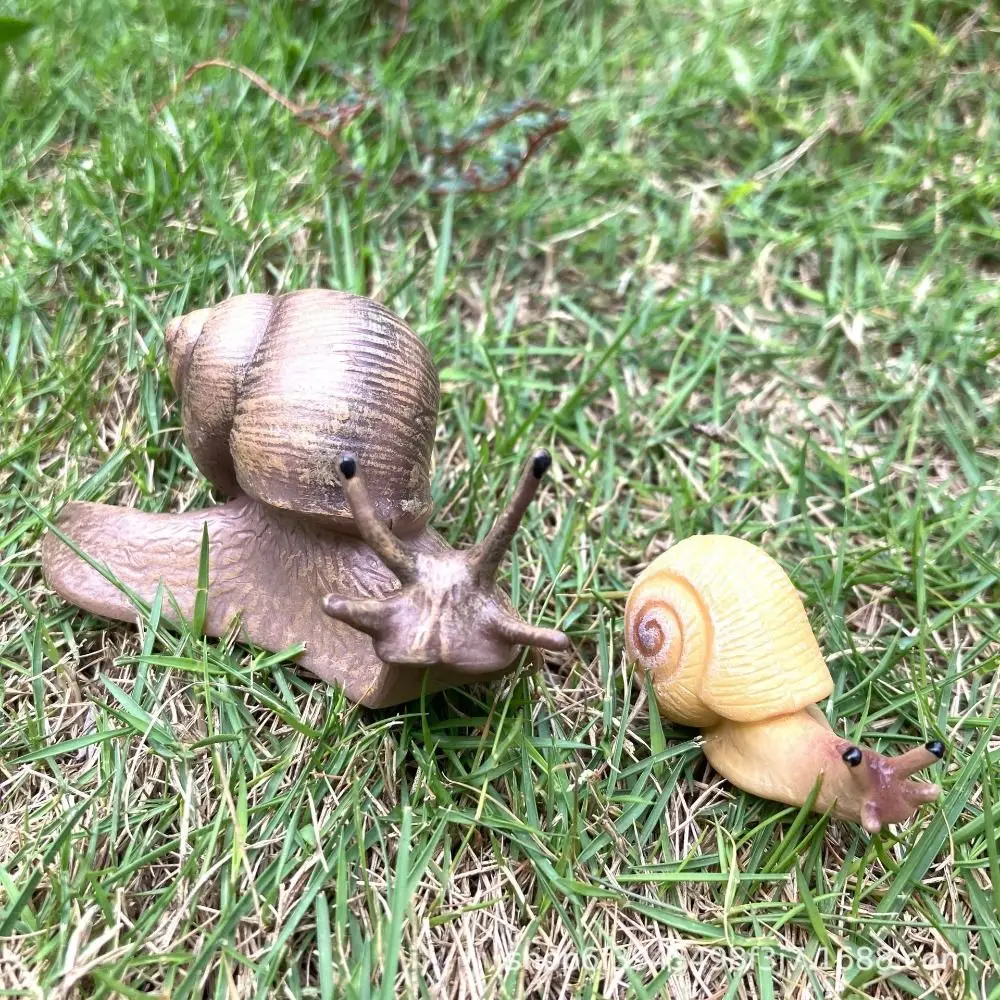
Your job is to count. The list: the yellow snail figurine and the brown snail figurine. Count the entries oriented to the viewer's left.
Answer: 0

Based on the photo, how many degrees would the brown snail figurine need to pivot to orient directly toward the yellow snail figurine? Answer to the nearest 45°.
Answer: approximately 45° to its left

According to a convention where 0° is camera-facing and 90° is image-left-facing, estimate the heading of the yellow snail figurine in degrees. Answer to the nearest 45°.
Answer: approximately 315°

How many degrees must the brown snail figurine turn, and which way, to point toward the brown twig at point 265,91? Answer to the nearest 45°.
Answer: approximately 135° to its left

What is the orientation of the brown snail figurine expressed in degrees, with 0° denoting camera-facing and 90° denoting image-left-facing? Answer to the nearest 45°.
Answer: approximately 315°

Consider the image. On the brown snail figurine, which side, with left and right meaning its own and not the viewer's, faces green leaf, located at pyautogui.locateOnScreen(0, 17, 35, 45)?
back

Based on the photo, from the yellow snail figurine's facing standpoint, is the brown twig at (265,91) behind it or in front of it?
behind
